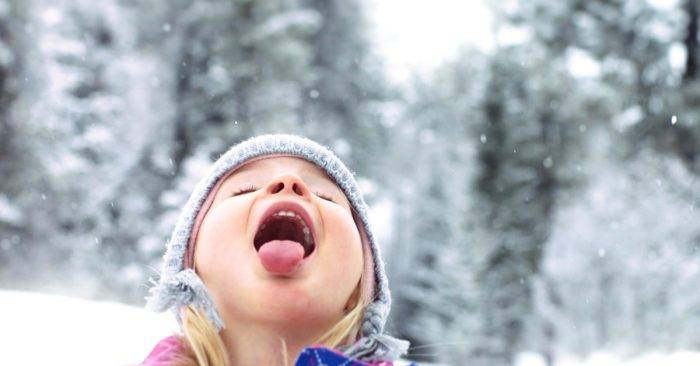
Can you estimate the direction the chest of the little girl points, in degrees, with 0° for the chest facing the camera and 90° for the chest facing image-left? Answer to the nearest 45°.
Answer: approximately 0°
